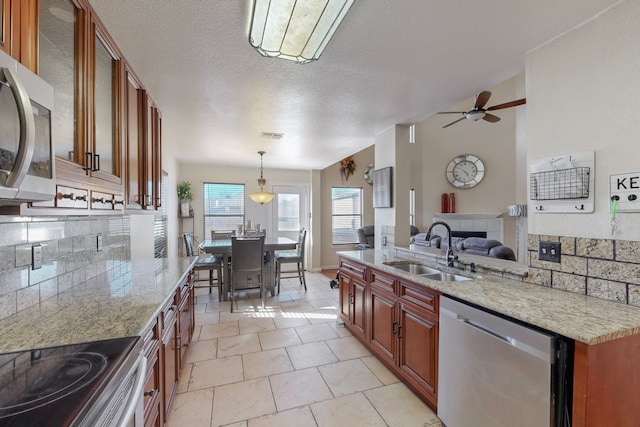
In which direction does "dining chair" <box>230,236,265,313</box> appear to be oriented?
away from the camera

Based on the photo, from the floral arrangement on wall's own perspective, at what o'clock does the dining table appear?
The dining table is roughly at 1 o'clock from the floral arrangement on wall.

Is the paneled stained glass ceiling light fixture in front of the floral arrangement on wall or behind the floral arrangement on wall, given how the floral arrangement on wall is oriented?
in front

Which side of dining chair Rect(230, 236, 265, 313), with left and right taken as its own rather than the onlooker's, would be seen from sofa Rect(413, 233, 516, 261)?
right

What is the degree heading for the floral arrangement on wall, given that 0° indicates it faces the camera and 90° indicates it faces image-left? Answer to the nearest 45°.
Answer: approximately 0°

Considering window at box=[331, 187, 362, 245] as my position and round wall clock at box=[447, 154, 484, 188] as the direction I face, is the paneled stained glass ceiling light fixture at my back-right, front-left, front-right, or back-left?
back-right

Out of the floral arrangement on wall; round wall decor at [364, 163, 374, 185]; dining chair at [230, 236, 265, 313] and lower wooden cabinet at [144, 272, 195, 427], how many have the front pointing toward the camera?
2

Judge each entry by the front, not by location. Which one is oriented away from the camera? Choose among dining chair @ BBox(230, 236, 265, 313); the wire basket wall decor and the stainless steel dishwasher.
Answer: the dining chair

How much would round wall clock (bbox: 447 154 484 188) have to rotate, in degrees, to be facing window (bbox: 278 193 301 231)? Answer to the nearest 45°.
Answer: approximately 45° to its right

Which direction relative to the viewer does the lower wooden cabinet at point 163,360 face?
to the viewer's right

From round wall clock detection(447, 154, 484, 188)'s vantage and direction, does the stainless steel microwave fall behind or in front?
in front
